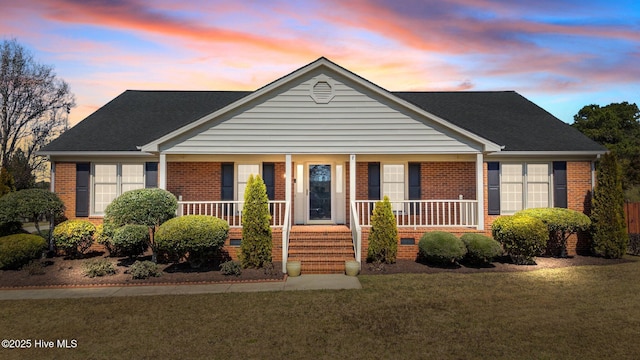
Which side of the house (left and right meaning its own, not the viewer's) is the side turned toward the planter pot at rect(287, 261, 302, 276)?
front

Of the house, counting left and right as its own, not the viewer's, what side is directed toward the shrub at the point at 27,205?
right

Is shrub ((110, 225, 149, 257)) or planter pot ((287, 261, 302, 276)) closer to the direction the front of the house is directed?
the planter pot

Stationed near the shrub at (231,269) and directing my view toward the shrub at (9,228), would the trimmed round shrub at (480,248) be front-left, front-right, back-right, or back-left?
back-right

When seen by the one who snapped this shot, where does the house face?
facing the viewer

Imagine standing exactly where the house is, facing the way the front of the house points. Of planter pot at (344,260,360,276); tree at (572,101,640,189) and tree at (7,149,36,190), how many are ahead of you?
1

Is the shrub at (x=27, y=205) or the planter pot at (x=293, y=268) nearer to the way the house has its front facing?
the planter pot

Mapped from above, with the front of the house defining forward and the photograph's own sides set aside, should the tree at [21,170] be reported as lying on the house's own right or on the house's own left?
on the house's own right

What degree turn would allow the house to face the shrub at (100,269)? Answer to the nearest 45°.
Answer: approximately 45° to its right

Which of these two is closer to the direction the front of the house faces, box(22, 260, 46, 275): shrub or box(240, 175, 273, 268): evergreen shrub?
the evergreen shrub

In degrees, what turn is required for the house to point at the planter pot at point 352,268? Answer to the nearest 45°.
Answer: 0° — it already faces it

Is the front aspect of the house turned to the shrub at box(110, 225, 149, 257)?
no

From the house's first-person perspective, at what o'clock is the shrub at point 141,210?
The shrub is roughly at 2 o'clock from the house.

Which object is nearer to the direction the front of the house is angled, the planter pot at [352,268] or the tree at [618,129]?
the planter pot

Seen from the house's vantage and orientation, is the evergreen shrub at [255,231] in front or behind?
in front
